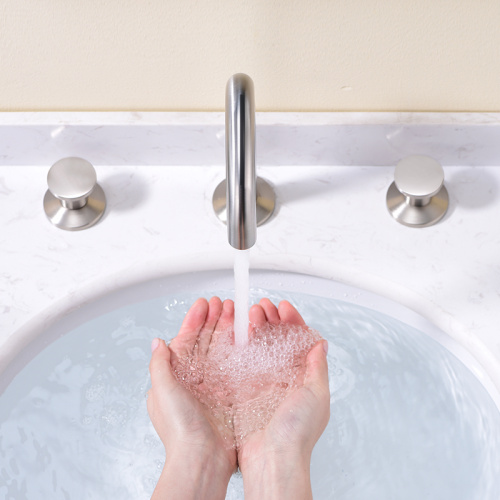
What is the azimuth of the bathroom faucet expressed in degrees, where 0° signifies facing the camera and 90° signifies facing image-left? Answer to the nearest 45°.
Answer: approximately 0°
